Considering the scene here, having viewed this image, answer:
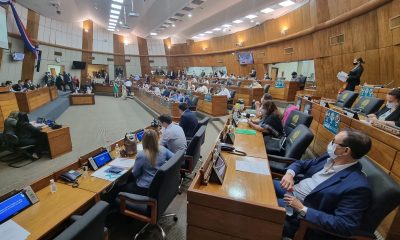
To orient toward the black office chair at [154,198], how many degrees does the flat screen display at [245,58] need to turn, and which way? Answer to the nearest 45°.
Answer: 0° — it already faces it

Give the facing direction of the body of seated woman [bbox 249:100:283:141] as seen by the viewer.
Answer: to the viewer's left

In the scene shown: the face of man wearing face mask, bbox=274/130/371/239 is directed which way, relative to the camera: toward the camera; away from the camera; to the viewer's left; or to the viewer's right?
to the viewer's left

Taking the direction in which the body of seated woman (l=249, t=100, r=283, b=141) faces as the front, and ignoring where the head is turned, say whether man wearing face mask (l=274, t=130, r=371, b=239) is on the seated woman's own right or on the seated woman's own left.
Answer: on the seated woman's own left

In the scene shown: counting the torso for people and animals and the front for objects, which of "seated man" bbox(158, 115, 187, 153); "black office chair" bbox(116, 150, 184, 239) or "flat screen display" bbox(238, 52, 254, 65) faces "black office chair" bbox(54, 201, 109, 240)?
the flat screen display

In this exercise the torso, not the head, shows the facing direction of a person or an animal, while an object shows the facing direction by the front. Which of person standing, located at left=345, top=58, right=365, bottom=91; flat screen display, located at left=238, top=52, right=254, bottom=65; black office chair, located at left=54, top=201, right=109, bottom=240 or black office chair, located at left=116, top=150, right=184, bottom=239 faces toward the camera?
the flat screen display

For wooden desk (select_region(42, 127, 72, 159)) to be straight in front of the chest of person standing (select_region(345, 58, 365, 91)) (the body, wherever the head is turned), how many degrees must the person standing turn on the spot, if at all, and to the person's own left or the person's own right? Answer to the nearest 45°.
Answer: approximately 45° to the person's own left
